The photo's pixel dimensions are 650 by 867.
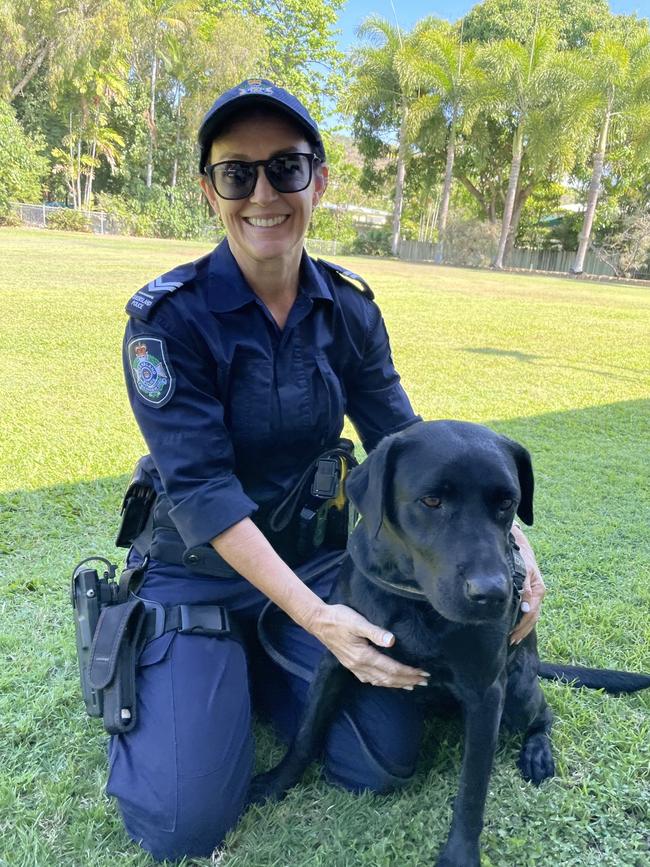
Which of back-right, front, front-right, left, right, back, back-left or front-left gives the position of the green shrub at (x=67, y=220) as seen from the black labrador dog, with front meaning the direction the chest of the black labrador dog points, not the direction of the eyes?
back-right

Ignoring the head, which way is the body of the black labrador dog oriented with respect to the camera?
toward the camera

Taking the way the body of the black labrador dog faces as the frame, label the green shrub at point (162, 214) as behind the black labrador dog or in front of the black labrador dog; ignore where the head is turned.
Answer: behind

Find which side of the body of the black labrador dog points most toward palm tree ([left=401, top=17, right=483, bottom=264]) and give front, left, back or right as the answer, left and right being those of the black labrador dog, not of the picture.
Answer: back

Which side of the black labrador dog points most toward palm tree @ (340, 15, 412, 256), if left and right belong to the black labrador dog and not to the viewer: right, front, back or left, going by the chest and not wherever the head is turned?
back

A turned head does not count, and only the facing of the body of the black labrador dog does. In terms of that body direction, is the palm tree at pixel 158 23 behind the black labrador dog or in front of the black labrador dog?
behind

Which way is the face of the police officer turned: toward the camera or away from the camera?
toward the camera

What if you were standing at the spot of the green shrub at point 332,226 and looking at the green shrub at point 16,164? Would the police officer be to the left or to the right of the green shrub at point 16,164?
left

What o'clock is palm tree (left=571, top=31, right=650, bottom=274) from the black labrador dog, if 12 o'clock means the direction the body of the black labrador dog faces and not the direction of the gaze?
The palm tree is roughly at 6 o'clock from the black labrador dog.

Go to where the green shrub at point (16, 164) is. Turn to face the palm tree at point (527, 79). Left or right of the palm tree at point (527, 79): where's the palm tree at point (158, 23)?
left
